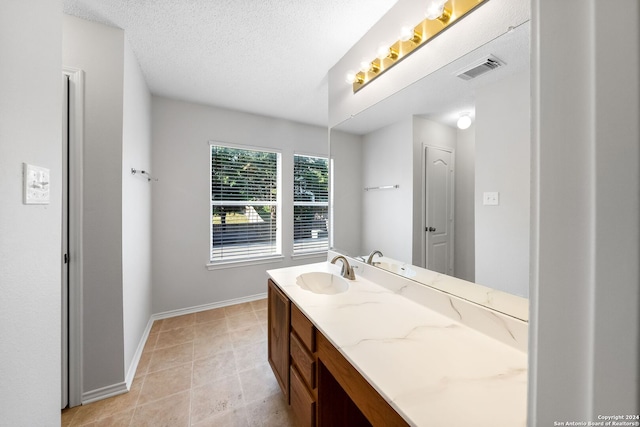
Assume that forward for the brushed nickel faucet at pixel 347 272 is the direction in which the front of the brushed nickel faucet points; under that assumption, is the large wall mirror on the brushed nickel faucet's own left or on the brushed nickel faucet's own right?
on the brushed nickel faucet's own left

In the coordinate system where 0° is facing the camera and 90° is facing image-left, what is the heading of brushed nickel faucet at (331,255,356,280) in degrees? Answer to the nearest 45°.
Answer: approximately 45°

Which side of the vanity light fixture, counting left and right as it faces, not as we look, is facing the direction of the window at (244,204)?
right

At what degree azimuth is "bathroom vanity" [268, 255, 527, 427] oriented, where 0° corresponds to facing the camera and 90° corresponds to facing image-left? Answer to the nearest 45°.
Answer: approximately 45°

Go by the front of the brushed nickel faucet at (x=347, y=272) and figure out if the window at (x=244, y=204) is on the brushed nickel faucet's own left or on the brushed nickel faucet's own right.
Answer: on the brushed nickel faucet's own right

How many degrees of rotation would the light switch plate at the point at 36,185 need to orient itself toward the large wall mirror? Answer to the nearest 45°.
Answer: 0° — it already faces it

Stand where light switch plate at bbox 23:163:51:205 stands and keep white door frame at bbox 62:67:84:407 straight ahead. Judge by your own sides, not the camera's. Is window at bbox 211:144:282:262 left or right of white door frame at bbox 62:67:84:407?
right
